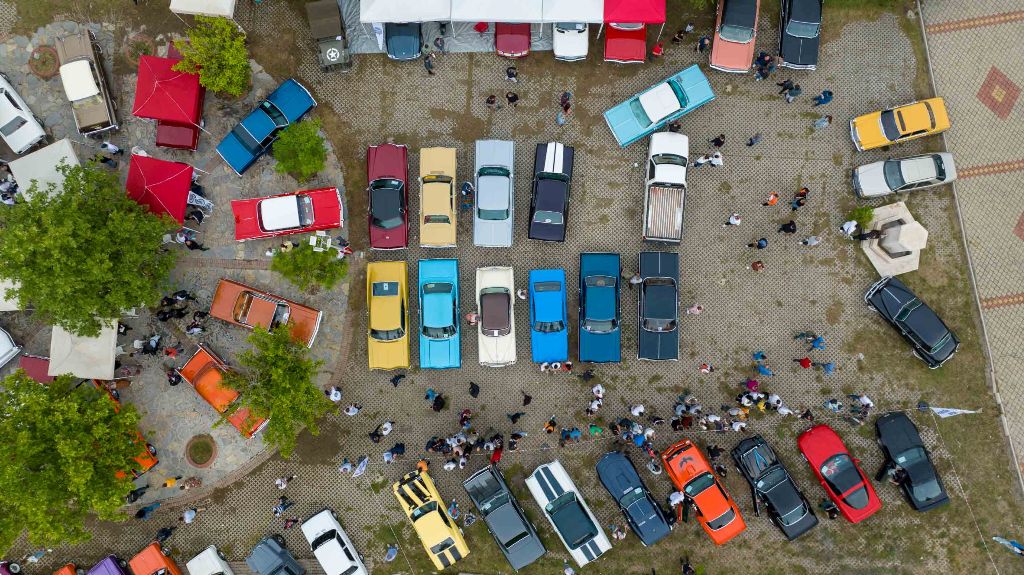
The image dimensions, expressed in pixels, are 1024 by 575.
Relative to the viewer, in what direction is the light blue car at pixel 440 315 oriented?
toward the camera

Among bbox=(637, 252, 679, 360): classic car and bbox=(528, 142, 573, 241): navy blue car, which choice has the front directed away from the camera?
the navy blue car

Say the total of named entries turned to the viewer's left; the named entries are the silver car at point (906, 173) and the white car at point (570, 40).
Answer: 1

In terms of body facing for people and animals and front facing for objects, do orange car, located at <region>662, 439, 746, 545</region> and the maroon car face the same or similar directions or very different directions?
same or similar directions

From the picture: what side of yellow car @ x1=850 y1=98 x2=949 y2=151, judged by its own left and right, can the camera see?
left

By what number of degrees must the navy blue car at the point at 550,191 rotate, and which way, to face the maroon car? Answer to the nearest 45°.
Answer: approximately 90° to its left

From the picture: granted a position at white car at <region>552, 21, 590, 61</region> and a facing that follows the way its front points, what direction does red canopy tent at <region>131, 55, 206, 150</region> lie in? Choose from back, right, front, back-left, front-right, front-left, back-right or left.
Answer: right

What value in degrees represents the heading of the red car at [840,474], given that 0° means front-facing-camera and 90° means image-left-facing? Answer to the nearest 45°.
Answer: approximately 135°

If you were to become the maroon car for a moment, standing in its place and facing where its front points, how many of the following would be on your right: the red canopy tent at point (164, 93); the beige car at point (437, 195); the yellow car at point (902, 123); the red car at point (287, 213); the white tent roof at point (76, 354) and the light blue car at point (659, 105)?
3

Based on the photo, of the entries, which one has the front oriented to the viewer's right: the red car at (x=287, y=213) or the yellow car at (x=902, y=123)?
the red car

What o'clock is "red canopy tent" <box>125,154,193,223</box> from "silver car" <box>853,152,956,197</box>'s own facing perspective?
The red canopy tent is roughly at 11 o'clock from the silver car.

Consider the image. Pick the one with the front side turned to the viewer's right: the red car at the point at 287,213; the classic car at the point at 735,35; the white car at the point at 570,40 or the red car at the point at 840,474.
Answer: the red car at the point at 287,213

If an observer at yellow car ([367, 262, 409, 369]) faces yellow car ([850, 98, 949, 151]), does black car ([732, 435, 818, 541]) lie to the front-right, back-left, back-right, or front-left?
front-right

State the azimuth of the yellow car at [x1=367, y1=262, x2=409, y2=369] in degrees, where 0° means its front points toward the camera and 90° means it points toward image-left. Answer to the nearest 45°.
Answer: approximately 0°

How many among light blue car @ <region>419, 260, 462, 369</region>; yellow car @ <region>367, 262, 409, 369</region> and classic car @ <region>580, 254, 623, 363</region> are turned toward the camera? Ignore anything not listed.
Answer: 3

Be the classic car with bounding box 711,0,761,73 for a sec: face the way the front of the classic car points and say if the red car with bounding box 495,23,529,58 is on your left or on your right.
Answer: on your right

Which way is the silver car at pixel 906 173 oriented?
to the viewer's left

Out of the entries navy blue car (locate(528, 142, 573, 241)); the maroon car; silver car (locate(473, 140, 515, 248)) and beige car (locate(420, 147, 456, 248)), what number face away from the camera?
4

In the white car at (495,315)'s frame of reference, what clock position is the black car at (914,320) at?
The black car is roughly at 9 o'clock from the white car.

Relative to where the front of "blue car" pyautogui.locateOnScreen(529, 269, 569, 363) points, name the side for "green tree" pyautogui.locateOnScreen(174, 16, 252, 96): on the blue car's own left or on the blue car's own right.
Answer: on the blue car's own right

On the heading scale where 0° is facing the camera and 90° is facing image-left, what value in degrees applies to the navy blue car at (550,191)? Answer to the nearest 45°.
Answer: approximately 180°

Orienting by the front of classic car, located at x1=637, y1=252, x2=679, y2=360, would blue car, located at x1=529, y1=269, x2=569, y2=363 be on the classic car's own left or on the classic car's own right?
on the classic car's own right
